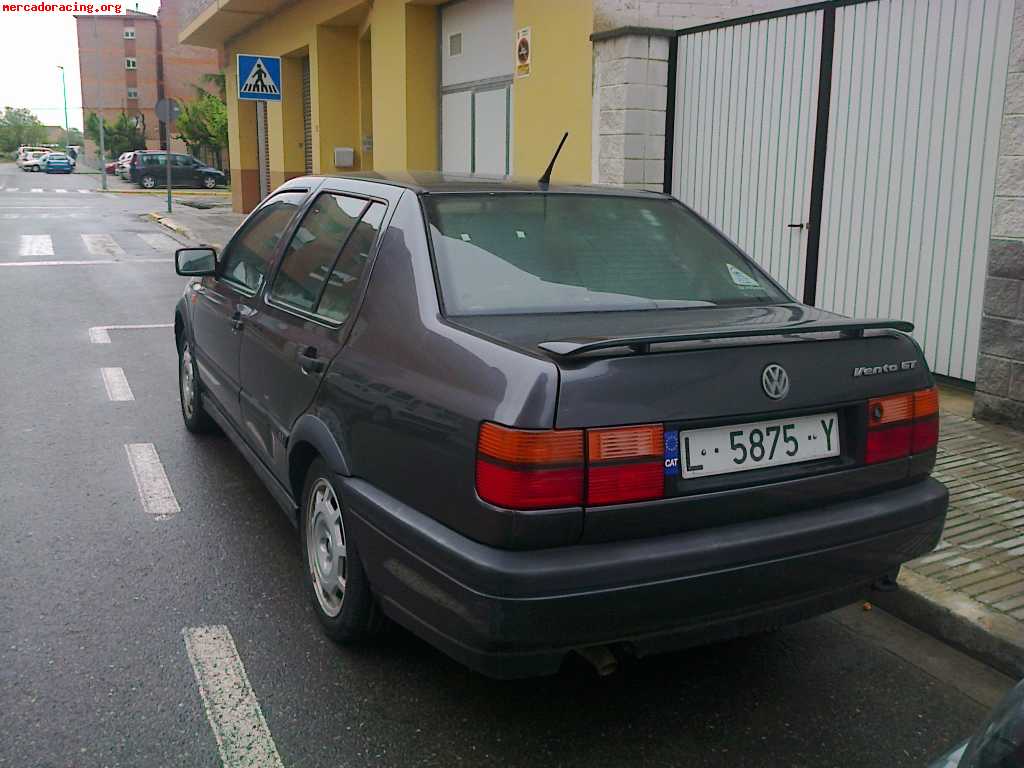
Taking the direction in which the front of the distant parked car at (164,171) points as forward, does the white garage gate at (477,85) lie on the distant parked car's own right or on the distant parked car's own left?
on the distant parked car's own right

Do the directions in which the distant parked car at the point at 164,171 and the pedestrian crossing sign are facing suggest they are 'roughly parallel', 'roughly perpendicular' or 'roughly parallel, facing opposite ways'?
roughly perpendicular

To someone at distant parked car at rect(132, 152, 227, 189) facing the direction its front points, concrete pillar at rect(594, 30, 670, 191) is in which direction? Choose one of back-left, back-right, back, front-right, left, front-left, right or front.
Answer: right

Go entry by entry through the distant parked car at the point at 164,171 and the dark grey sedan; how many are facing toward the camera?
0

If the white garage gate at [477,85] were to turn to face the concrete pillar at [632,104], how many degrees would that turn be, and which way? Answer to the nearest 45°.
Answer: approximately 45° to its left

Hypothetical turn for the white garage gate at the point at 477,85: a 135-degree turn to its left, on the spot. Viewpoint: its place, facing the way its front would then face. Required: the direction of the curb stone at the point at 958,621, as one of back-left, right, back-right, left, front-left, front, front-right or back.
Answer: right

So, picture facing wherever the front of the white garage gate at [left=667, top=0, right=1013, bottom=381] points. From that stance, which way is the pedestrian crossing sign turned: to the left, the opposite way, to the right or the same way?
to the left

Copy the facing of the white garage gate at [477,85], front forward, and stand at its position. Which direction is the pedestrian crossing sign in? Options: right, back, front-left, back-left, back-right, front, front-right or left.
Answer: right

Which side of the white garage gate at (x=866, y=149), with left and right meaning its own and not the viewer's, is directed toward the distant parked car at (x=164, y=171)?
right

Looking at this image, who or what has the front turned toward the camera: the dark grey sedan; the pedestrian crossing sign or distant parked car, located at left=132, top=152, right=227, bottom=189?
the pedestrian crossing sign

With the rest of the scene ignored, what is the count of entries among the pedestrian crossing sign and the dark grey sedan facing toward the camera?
1

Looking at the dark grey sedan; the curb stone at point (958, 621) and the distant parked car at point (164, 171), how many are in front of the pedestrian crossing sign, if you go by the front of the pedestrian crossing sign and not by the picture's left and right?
2

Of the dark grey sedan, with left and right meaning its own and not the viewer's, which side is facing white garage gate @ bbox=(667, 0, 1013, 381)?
right

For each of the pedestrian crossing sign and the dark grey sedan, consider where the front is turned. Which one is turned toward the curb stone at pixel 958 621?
the pedestrian crossing sign

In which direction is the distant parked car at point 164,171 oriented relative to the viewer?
to the viewer's right

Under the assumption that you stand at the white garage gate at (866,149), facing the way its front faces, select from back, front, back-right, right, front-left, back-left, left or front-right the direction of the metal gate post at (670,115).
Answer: right

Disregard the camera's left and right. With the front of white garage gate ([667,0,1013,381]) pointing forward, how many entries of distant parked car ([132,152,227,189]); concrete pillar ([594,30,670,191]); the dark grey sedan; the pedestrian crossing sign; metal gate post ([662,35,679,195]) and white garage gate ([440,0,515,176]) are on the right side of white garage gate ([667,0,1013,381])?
5

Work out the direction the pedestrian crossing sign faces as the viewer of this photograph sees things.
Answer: facing the viewer
